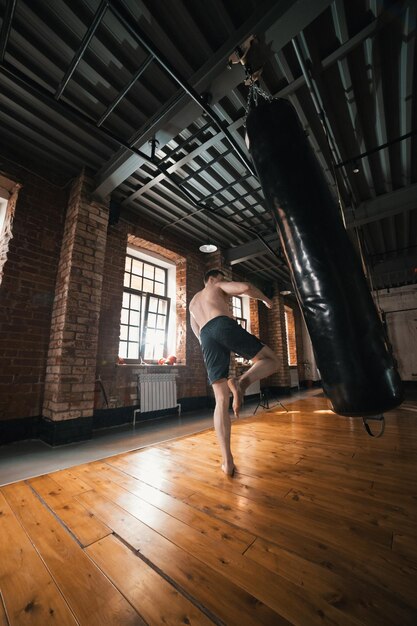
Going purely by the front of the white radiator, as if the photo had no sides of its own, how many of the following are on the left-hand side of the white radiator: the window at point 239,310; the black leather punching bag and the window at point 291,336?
2

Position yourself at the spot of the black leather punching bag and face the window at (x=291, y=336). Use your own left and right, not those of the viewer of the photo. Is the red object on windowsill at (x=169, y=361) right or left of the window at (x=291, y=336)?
left

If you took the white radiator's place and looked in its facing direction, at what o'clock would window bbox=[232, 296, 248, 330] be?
The window is roughly at 9 o'clock from the white radiator.

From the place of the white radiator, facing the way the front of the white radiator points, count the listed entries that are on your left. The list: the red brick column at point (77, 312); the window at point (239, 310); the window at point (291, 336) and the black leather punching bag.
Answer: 2

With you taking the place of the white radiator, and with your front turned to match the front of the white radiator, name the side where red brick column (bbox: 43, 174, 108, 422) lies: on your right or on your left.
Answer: on your right

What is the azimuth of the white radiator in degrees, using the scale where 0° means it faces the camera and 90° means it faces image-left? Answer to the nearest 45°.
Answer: approximately 315°

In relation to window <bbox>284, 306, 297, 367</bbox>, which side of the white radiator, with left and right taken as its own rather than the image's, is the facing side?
left

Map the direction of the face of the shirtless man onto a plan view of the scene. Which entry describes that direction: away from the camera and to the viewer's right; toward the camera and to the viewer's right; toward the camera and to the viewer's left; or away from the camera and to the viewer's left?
away from the camera and to the viewer's right

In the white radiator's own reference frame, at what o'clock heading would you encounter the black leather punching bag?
The black leather punching bag is roughly at 1 o'clock from the white radiator.

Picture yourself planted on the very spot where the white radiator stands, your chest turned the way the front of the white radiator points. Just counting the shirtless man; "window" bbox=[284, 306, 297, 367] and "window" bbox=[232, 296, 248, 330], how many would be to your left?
2

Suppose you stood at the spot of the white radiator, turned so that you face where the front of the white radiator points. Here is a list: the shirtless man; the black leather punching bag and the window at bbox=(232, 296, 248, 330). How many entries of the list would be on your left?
1

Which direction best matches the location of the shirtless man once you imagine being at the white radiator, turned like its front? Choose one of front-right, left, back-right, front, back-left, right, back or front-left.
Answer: front-right
